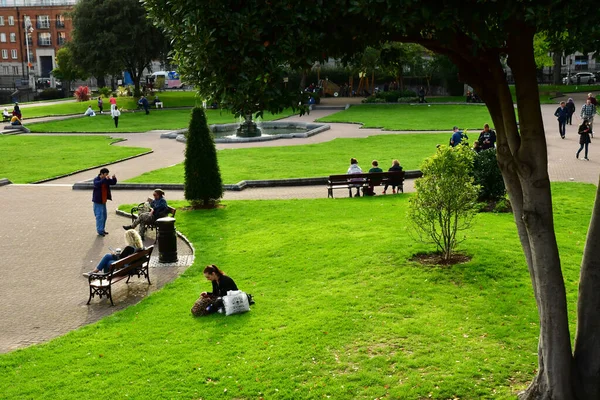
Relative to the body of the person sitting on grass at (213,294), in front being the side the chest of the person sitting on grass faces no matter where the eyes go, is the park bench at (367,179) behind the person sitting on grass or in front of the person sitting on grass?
behind

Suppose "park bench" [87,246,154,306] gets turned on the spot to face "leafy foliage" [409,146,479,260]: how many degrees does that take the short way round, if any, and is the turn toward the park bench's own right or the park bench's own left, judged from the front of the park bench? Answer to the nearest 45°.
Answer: approximately 135° to the park bench's own right

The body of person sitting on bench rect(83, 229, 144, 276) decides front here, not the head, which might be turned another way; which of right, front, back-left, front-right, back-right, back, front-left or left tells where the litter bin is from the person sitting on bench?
back-right

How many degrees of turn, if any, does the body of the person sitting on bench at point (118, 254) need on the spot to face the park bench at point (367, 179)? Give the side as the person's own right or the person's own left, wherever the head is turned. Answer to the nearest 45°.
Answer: approximately 135° to the person's own right

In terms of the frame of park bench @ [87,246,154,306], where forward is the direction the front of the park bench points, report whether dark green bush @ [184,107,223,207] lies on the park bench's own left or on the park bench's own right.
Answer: on the park bench's own right

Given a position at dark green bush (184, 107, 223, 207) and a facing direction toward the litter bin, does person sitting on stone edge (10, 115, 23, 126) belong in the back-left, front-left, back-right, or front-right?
back-right

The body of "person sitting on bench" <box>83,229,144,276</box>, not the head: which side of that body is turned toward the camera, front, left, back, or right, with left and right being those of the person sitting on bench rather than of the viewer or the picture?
left

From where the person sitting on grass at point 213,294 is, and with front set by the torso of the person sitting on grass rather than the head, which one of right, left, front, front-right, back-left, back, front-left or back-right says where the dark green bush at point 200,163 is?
back-right

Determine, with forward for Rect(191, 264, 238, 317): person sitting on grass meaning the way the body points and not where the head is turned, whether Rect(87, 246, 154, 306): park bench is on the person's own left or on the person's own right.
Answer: on the person's own right

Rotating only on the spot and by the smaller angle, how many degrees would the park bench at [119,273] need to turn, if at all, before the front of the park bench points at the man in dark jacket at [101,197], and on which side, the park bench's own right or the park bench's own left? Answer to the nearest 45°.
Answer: approximately 45° to the park bench's own right
